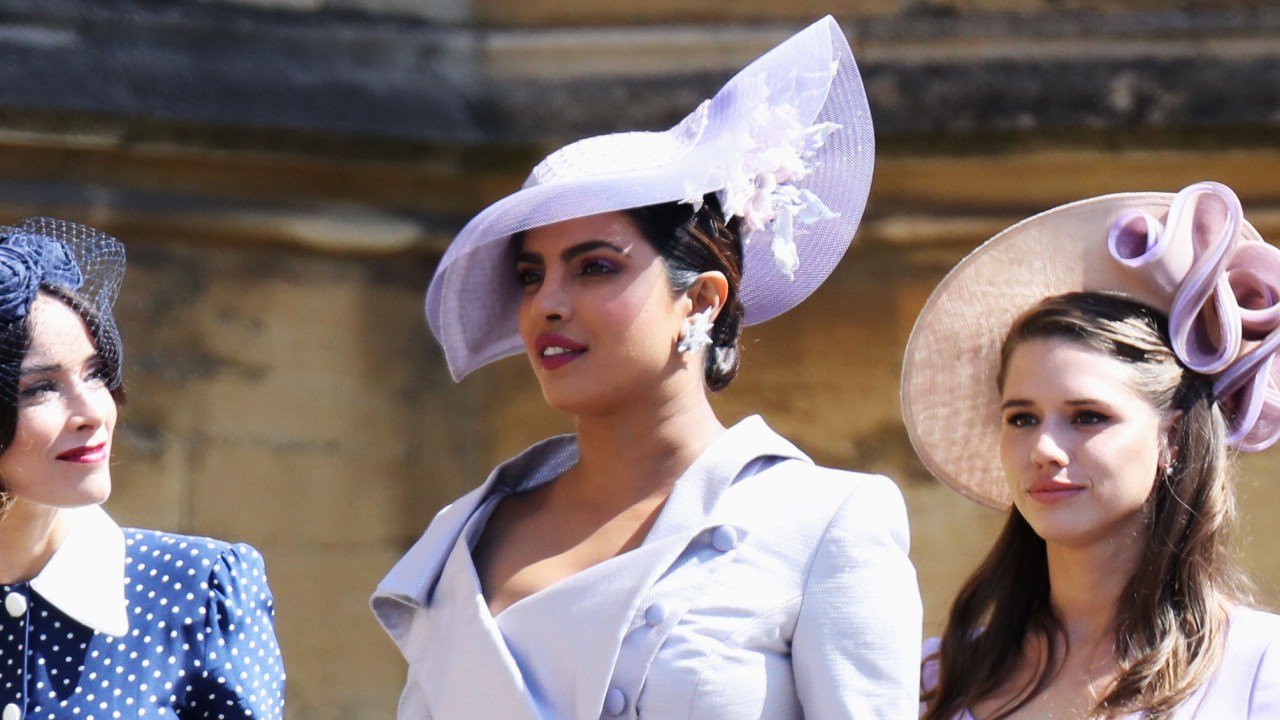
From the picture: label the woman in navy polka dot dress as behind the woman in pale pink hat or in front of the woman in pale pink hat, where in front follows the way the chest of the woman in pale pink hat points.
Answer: in front

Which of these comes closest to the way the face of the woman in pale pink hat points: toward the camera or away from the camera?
toward the camera

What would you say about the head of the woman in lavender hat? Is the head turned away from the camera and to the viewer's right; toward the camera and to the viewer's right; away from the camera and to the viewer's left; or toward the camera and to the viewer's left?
toward the camera and to the viewer's left

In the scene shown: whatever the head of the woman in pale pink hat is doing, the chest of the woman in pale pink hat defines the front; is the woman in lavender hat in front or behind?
in front

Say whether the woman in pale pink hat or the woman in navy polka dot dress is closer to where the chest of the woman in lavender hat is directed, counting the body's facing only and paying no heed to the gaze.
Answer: the woman in navy polka dot dress

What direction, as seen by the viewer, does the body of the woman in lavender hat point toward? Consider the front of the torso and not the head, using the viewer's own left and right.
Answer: facing the viewer and to the left of the viewer

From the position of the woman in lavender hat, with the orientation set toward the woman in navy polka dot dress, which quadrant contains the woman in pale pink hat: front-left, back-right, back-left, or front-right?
back-right

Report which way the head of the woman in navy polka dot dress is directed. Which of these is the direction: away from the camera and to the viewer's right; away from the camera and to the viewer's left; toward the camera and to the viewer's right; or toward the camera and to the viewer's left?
toward the camera and to the viewer's right

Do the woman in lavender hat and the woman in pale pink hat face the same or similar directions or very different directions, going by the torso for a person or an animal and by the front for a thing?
same or similar directions

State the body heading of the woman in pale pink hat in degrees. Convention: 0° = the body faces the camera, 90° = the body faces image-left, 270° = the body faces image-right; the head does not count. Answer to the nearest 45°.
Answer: approximately 45°

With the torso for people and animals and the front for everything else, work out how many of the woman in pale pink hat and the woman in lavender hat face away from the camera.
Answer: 0

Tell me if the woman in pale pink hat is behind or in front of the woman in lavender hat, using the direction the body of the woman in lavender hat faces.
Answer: behind
